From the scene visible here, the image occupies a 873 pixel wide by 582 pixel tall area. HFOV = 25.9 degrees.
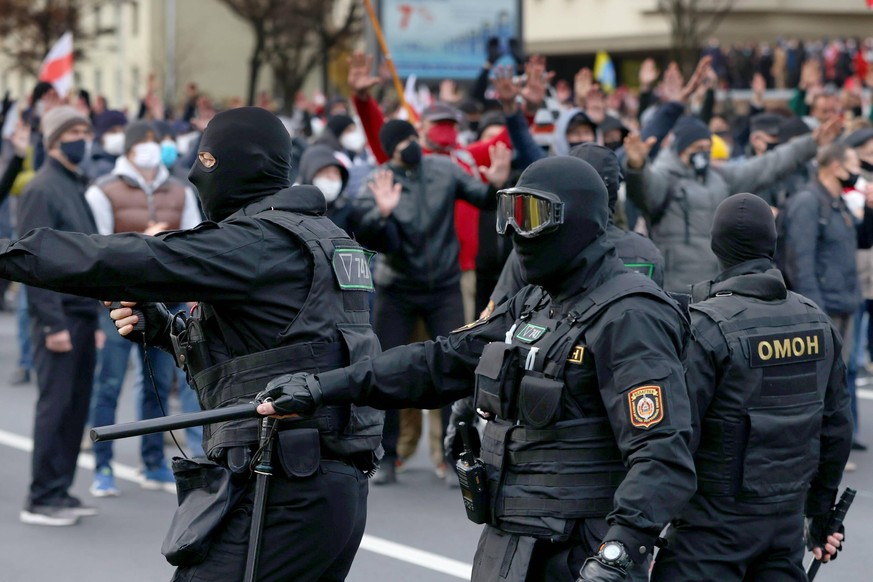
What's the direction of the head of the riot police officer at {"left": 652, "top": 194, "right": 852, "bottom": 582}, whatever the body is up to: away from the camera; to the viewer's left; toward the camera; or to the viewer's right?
away from the camera

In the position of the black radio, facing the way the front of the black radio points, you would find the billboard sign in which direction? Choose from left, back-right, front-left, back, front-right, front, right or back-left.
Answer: back-right

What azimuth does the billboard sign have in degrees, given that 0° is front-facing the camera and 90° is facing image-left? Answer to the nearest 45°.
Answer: approximately 0°

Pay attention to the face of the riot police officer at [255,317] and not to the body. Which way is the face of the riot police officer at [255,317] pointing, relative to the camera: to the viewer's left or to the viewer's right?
to the viewer's left

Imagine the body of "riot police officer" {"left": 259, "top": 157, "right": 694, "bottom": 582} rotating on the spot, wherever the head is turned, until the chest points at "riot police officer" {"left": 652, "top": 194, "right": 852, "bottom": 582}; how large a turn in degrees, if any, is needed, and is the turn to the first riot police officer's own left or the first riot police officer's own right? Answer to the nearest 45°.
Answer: approximately 180°

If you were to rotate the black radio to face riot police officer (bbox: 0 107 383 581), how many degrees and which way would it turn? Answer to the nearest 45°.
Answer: approximately 90° to its right

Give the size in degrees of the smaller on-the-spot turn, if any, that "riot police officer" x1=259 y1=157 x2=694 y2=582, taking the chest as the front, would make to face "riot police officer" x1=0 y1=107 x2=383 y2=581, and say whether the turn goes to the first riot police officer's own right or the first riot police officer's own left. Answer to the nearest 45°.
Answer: approximately 90° to the first riot police officer's own right

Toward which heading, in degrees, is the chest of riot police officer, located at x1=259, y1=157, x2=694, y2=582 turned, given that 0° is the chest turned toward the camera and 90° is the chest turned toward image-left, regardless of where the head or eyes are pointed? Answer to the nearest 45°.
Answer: approximately 45°

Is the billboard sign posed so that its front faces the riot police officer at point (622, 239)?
yes
